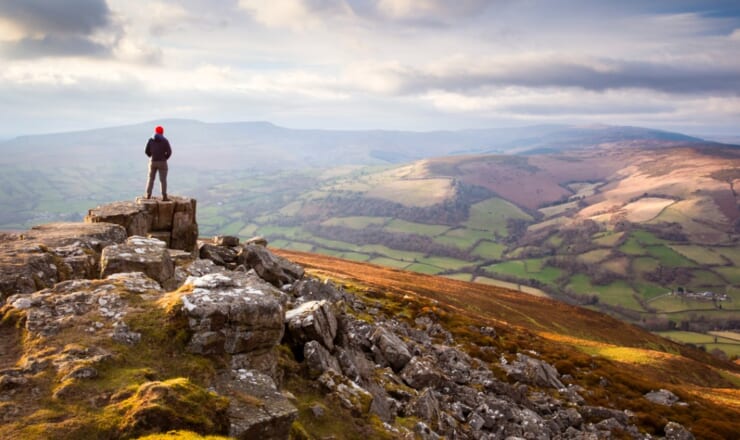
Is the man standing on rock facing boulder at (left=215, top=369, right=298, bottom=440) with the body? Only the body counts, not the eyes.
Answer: no

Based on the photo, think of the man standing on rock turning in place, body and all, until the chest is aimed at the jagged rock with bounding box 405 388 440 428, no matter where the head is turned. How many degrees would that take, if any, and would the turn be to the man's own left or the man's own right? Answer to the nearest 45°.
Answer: approximately 135° to the man's own right

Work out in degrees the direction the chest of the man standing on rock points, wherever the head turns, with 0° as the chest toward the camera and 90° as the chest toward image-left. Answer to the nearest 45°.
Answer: approximately 180°

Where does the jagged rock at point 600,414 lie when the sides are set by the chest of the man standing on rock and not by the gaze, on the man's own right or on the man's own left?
on the man's own right

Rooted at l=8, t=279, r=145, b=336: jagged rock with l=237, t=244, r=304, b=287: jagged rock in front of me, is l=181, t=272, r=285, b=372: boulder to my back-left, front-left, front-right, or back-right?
front-right

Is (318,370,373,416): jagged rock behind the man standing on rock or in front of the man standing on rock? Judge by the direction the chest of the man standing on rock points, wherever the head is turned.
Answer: behind

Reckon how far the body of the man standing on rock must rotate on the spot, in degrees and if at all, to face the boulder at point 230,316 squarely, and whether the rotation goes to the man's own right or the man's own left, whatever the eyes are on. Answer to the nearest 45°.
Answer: approximately 180°

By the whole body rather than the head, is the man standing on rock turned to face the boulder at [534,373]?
no

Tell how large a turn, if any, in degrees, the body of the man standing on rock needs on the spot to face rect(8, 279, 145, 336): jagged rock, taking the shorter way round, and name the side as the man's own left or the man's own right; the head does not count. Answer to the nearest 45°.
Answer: approximately 180°

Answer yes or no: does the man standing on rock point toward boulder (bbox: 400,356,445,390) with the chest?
no

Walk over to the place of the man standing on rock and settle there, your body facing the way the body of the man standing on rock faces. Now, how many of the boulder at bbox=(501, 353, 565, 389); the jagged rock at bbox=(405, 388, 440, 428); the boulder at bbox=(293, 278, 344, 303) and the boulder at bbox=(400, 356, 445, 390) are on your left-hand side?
0

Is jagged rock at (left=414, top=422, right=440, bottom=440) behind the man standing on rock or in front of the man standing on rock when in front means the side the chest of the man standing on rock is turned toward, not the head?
behind

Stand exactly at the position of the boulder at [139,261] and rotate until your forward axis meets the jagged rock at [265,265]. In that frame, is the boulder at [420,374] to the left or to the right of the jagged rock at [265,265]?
right
